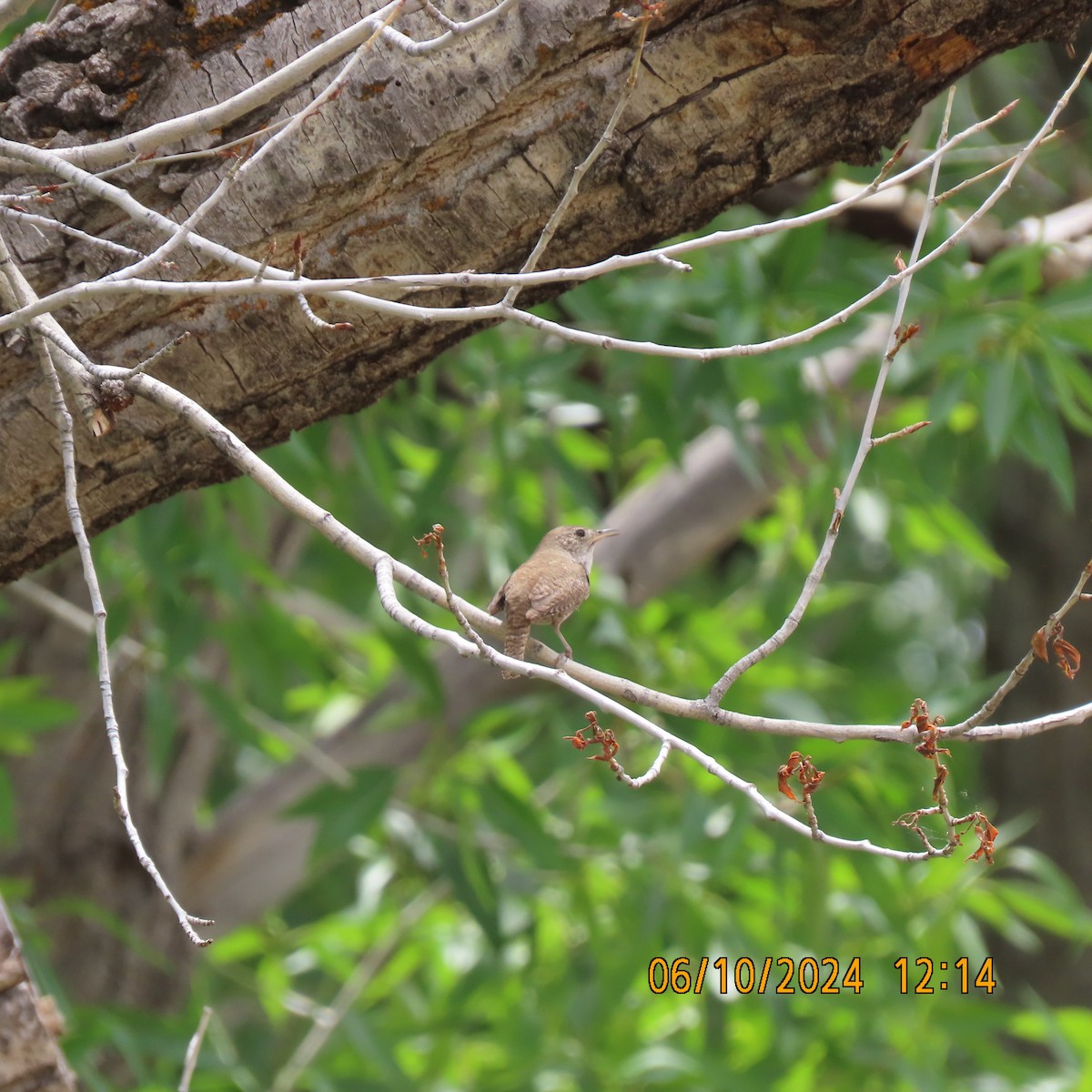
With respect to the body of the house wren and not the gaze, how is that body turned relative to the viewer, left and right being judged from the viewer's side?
facing away from the viewer and to the right of the viewer

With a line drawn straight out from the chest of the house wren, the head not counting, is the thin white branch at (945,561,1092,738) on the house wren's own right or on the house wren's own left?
on the house wren's own right

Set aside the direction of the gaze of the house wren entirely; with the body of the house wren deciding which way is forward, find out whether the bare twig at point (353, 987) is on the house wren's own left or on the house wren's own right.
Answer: on the house wren's own left
